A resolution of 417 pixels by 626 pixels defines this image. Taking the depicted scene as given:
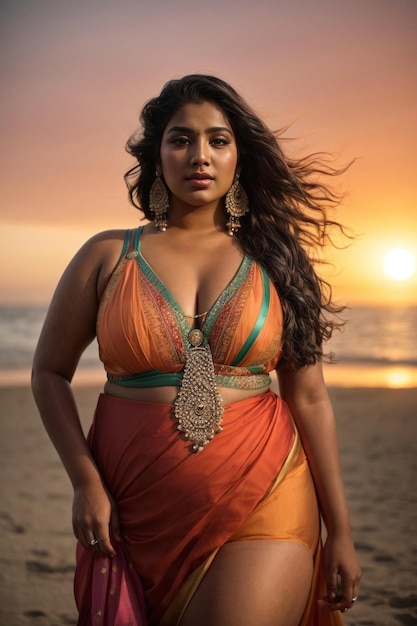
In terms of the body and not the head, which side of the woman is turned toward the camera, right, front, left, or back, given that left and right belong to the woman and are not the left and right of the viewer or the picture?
front
